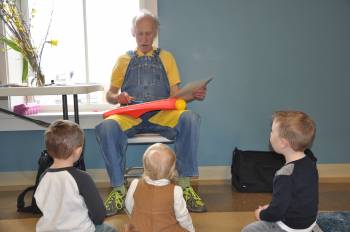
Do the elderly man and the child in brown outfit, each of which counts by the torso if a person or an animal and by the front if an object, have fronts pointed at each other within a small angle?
yes

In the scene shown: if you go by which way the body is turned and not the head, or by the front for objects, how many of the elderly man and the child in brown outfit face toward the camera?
1

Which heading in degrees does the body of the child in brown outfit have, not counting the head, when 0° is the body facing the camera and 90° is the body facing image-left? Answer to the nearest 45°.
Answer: approximately 180°

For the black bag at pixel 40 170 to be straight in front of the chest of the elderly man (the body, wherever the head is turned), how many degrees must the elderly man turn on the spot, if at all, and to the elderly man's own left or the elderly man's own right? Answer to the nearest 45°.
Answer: approximately 90° to the elderly man's own right

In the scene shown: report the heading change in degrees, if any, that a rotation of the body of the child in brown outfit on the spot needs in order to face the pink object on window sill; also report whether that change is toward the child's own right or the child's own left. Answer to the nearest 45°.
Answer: approximately 45° to the child's own left

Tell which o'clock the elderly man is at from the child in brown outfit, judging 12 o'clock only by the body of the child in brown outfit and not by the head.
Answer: The elderly man is roughly at 12 o'clock from the child in brown outfit.

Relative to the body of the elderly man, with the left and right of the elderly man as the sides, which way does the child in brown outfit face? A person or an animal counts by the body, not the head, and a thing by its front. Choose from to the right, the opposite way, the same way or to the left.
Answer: the opposite way

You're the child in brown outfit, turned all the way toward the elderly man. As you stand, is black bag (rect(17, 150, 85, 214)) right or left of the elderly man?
left

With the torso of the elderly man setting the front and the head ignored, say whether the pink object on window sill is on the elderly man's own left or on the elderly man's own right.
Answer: on the elderly man's own right

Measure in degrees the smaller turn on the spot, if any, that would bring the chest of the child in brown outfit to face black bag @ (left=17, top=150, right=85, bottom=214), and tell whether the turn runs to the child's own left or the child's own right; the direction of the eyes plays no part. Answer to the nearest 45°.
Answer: approximately 45° to the child's own left

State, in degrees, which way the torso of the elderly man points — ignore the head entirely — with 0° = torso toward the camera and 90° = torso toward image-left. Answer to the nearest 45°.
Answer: approximately 0°
